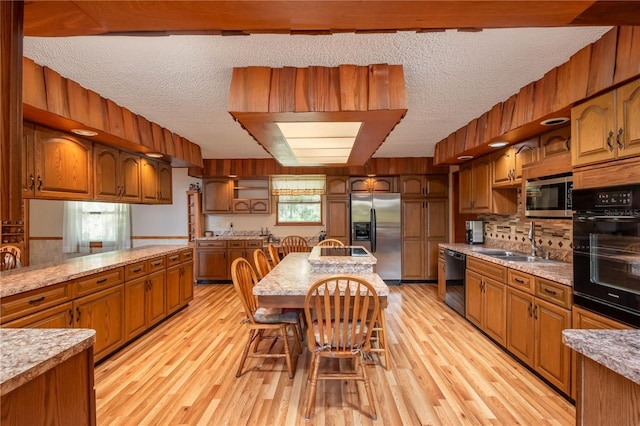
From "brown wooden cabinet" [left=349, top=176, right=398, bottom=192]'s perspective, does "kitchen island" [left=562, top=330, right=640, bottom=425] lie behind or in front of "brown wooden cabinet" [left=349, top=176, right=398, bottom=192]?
in front

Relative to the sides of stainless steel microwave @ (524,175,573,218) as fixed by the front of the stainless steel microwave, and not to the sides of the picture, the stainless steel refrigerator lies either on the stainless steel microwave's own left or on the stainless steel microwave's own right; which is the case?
on the stainless steel microwave's own right

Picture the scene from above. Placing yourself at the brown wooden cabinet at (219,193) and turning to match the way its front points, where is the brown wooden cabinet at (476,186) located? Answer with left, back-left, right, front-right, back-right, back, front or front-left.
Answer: front-left

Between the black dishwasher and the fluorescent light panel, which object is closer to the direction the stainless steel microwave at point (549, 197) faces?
the fluorescent light panel

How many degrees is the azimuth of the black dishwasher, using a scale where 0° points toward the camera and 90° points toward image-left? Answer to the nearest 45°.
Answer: approximately 45°

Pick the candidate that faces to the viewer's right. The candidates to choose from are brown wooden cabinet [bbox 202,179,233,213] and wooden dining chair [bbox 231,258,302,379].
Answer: the wooden dining chair

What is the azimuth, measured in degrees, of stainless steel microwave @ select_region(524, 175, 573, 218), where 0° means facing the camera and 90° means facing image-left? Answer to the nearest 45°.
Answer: approximately 45°

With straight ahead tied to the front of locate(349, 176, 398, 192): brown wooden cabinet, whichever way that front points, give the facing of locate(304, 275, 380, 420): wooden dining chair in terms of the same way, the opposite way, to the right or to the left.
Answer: the opposite way

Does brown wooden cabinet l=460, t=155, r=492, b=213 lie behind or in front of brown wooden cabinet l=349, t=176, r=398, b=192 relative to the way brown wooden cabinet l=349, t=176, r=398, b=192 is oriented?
in front

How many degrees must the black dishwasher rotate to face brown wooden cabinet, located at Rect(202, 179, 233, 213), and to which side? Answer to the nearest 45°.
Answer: approximately 45° to its right

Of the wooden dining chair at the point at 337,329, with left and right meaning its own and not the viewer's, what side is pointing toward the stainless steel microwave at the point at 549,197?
right

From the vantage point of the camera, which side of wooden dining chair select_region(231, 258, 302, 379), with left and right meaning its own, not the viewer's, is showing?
right

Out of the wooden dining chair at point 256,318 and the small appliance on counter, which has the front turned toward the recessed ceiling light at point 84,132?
the small appliance on counter

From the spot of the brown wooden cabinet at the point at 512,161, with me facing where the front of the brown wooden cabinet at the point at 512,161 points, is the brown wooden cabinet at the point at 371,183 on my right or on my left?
on my right

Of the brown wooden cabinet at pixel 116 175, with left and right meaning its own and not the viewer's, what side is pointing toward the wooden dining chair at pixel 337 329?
front
